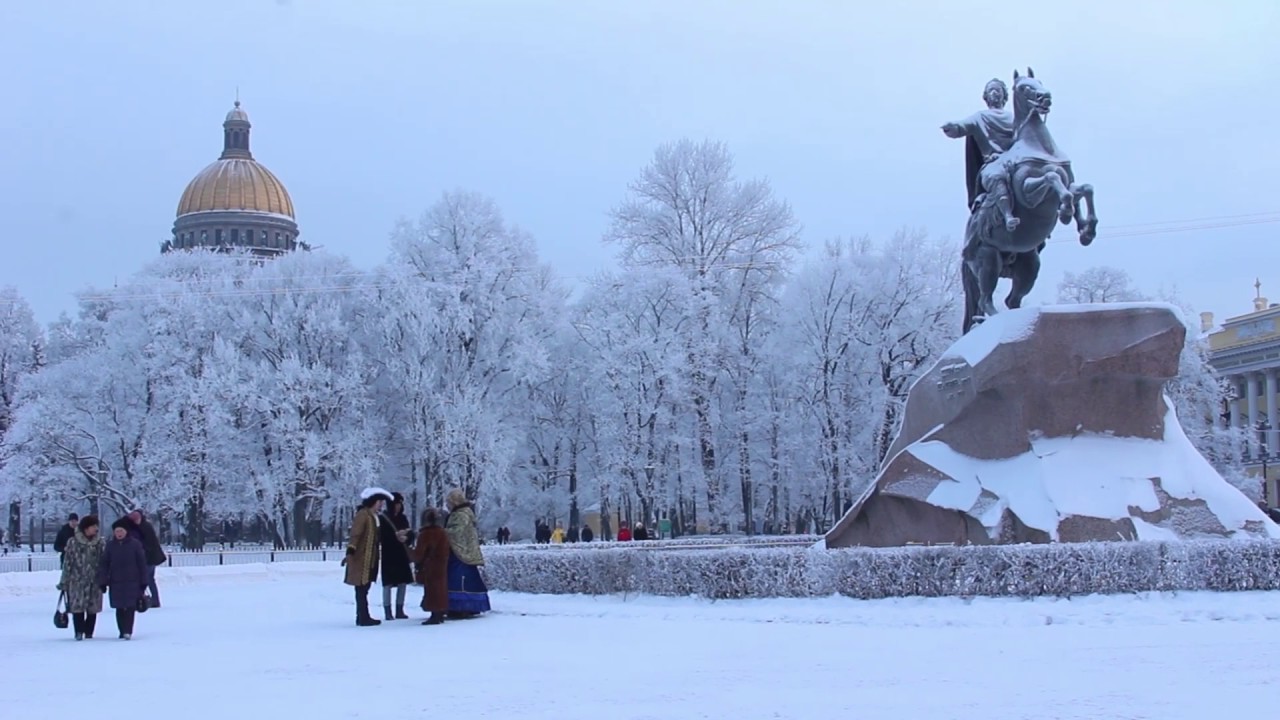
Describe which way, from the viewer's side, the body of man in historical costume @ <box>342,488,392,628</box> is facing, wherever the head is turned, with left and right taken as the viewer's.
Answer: facing to the right of the viewer

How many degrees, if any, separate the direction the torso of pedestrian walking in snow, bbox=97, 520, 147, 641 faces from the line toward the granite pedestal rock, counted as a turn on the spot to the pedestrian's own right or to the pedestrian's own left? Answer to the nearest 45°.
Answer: approximately 90° to the pedestrian's own left

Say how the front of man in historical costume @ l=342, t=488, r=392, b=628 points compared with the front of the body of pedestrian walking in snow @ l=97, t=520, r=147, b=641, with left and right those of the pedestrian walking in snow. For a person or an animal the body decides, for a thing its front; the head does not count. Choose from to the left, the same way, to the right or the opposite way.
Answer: to the left

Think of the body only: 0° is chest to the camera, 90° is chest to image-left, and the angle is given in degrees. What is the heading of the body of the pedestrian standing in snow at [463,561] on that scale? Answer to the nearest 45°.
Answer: approximately 90°

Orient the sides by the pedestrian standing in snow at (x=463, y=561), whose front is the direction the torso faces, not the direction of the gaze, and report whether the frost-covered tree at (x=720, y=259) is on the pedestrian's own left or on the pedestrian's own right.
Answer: on the pedestrian's own right

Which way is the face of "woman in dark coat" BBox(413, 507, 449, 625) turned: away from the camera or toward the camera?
away from the camera

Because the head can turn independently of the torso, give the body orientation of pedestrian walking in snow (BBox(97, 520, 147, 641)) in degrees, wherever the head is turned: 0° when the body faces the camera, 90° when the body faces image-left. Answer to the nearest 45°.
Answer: approximately 0°

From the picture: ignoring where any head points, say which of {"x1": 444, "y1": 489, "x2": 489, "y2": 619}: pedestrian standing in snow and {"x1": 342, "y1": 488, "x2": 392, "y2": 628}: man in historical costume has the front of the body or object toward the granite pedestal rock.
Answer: the man in historical costume

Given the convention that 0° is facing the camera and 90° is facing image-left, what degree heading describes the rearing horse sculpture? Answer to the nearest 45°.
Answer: approximately 315°
